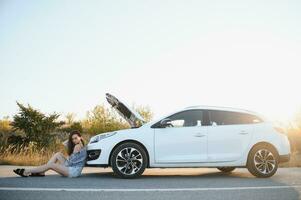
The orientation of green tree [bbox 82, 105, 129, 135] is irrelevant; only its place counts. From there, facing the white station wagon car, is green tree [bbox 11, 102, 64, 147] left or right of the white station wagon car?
right

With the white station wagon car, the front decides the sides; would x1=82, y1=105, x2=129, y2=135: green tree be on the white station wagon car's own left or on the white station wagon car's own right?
on the white station wagon car's own right

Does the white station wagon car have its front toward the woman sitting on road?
yes

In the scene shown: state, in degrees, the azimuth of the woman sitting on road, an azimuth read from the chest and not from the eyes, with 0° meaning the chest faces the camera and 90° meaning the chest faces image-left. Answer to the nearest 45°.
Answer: approximately 90°

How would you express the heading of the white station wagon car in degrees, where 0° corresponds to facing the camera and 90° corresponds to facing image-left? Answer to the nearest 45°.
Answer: approximately 90°

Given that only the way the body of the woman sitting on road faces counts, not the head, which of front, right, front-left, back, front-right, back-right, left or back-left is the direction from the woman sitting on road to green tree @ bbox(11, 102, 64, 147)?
right

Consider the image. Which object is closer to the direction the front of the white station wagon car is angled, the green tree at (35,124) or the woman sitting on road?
the woman sitting on road

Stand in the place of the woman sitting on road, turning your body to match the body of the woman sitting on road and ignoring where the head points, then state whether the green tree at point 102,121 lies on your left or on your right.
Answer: on your right

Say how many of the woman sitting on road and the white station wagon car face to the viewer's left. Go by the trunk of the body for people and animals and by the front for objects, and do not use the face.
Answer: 2
